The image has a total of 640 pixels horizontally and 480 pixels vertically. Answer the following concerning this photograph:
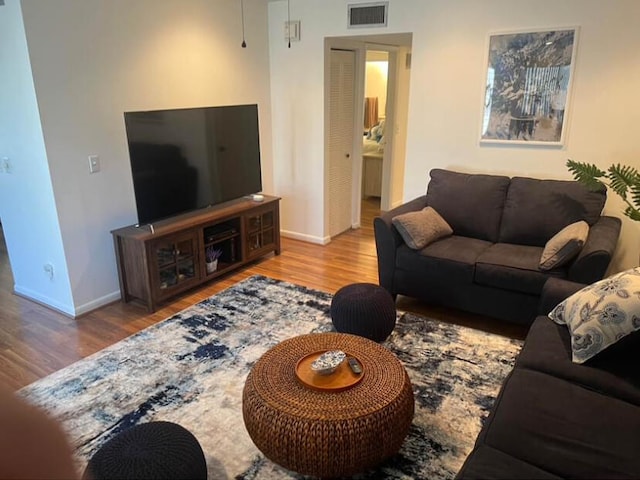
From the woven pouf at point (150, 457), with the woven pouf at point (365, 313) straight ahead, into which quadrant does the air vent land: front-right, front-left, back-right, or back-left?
front-left

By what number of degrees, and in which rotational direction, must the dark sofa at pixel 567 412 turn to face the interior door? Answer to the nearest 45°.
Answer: approximately 45° to its right

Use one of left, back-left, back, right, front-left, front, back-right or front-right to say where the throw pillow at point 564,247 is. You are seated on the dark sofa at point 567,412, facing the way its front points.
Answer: right

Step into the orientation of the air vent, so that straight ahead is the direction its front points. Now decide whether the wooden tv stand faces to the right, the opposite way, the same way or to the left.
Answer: to the left

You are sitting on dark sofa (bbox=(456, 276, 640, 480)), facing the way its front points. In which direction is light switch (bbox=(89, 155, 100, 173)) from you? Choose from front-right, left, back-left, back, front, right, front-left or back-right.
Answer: front

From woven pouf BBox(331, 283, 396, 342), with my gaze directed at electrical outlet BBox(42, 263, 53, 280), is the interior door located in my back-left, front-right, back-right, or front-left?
front-right

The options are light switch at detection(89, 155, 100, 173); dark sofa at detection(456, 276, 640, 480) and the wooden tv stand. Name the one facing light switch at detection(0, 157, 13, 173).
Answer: the dark sofa

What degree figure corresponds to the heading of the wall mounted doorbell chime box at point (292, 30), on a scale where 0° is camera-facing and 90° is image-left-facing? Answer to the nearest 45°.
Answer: approximately 45°

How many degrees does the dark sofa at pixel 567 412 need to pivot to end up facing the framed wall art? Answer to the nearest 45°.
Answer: approximately 90° to its right

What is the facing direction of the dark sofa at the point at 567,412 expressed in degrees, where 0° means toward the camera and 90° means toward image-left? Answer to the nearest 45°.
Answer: approximately 90°

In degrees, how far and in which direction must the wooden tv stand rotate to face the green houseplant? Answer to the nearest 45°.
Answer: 0° — it already faces it

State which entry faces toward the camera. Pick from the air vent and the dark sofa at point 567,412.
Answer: the air vent

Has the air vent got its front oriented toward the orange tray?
yes

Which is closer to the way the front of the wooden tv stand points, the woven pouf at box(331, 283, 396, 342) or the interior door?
the woven pouf

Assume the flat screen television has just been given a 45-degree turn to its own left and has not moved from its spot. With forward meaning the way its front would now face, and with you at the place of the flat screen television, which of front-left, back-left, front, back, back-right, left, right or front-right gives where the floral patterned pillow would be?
front-right

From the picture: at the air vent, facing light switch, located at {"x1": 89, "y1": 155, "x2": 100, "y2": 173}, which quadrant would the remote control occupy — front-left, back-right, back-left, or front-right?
front-left

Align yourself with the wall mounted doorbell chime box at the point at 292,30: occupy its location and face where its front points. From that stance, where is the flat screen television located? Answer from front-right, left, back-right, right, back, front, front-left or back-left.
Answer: front

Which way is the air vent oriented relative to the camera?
toward the camera

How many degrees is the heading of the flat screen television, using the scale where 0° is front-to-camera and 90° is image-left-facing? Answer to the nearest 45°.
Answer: approximately 315°

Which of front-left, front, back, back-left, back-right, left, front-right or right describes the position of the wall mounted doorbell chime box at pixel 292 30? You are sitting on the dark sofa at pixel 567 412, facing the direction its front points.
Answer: front-right

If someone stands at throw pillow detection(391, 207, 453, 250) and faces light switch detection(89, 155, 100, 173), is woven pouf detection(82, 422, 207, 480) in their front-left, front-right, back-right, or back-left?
front-left

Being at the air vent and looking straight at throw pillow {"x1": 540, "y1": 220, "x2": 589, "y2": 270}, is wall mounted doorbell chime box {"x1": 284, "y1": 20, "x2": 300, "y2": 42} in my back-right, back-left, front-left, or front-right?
back-right
